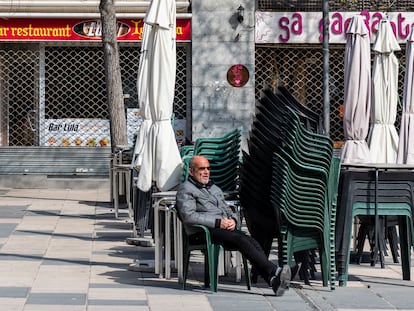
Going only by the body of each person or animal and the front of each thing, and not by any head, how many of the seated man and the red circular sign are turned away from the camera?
0

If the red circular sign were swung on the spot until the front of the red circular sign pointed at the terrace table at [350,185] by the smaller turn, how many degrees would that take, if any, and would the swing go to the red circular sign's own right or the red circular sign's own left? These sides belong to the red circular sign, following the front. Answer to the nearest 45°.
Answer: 0° — it already faces it

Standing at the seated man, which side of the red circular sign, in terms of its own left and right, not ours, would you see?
front

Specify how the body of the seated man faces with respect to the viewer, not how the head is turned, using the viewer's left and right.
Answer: facing the viewer and to the right of the viewer

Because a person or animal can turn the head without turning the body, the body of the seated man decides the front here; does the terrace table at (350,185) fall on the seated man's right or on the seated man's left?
on the seated man's left

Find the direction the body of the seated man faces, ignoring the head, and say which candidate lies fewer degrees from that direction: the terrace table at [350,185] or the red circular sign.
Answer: the terrace table

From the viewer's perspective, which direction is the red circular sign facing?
toward the camera

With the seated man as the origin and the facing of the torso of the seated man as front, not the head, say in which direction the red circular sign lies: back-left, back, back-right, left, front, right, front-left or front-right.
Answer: back-left

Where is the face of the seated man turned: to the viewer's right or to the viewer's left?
to the viewer's right
